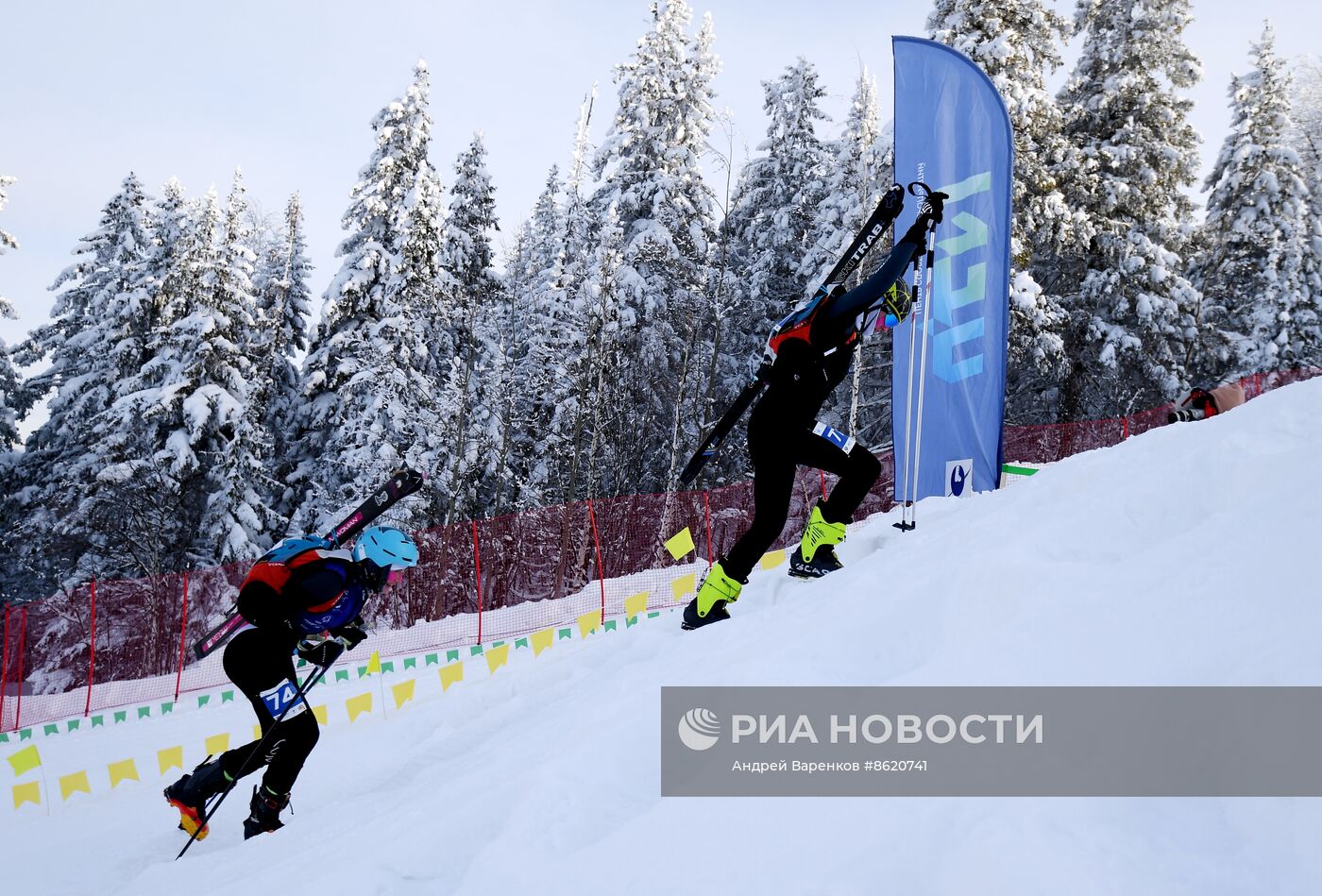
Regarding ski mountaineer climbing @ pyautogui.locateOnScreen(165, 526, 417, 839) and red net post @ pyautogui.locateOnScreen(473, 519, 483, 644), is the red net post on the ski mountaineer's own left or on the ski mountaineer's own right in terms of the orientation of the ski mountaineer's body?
on the ski mountaineer's own left

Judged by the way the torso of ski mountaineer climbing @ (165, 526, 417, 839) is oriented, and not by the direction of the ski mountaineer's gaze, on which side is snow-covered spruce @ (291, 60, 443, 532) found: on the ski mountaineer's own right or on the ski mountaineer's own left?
on the ski mountaineer's own left

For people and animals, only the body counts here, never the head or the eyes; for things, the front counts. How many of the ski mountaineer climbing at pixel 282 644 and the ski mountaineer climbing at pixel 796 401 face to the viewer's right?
2

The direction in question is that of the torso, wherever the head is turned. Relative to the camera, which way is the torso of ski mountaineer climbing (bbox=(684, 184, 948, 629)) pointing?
to the viewer's right

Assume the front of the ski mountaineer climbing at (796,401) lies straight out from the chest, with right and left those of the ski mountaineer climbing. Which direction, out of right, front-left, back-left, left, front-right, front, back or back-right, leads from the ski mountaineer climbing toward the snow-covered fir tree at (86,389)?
back-left

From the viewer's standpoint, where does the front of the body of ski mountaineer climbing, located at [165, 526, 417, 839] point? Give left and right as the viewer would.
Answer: facing to the right of the viewer

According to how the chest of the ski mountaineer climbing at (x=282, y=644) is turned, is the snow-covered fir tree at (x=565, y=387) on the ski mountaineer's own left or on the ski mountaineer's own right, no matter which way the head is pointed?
on the ski mountaineer's own left

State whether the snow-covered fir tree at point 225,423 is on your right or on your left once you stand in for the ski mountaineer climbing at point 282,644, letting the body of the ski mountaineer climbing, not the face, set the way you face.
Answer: on your left

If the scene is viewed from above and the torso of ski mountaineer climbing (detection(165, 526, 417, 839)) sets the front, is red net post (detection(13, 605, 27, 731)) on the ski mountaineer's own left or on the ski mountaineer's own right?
on the ski mountaineer's own left

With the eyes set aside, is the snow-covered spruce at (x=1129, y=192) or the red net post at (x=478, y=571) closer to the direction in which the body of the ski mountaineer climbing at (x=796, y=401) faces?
the snow-covered spruce
